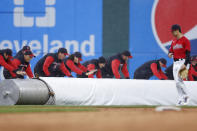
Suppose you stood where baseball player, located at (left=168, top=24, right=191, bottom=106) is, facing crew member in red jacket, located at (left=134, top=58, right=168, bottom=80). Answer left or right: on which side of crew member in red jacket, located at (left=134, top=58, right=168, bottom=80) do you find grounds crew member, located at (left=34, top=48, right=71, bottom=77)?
left

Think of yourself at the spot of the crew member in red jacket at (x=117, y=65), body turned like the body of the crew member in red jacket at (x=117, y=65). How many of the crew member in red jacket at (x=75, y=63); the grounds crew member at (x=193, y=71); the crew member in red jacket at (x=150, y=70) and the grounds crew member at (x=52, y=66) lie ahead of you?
2

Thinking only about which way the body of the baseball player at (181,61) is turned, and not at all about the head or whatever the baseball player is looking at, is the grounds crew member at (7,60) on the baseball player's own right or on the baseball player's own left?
on the baseball player's own right
